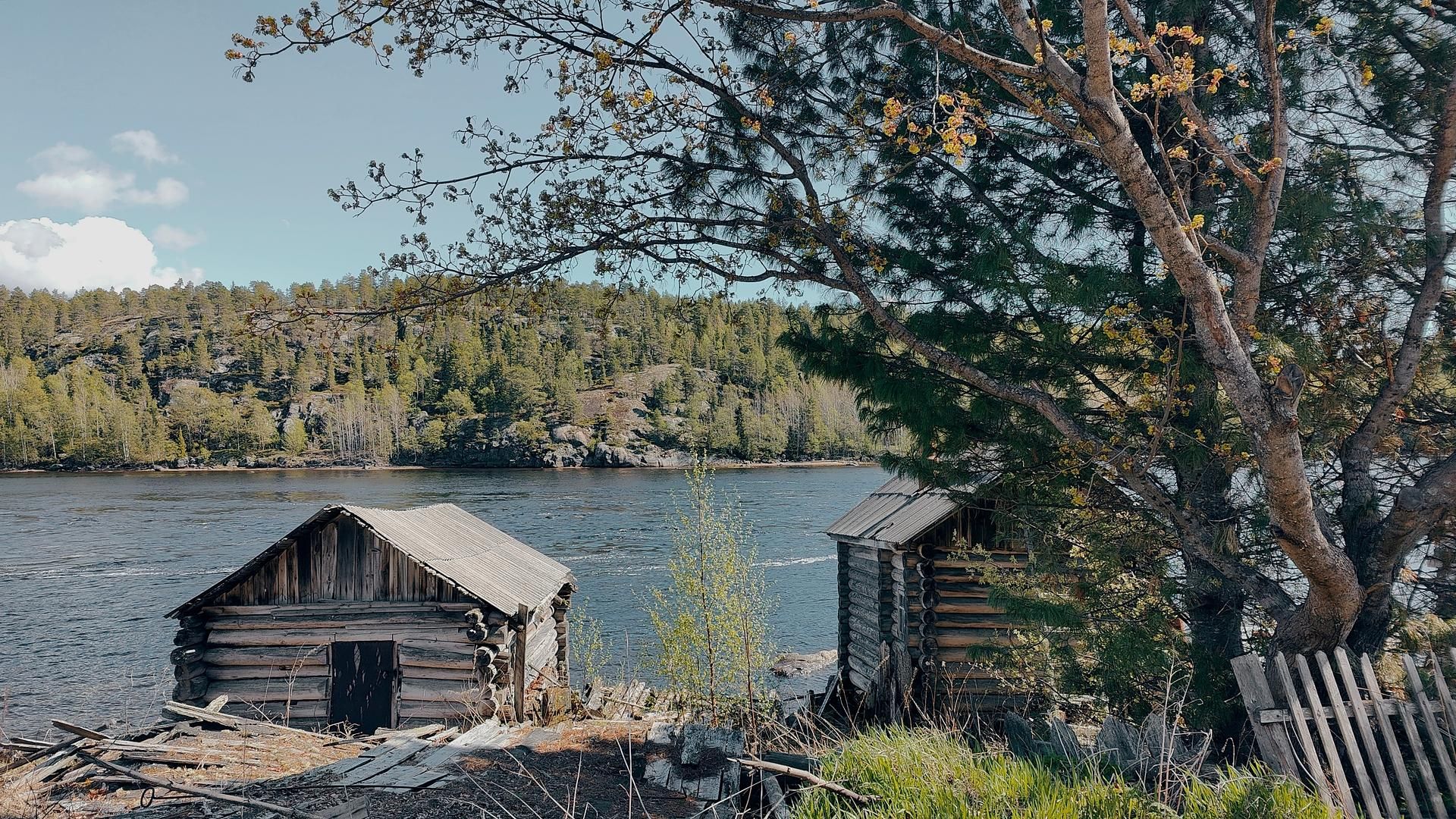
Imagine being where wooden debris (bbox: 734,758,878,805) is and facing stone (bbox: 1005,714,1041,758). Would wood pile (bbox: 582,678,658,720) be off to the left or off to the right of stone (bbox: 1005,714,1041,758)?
left

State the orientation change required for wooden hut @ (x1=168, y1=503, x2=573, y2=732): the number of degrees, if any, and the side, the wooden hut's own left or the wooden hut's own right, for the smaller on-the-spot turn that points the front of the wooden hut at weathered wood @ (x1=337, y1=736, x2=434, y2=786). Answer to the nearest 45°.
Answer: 0° — it already faces it

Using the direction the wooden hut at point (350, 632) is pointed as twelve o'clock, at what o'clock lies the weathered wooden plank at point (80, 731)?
The weathered wooden plank is roughly at 1 o'clock from the wooden hut.

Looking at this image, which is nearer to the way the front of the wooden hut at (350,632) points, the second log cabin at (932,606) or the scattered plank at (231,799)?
the scattered plank

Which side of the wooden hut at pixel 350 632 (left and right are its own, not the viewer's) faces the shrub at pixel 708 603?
left

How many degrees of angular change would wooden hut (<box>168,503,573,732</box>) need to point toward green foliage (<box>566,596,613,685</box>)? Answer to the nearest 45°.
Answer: approximately 135° to its left

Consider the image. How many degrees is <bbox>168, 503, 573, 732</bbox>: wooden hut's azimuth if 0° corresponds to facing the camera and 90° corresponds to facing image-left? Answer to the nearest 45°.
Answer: approximately 0°

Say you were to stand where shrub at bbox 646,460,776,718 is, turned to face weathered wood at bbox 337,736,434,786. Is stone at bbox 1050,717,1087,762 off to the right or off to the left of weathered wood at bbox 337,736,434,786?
left

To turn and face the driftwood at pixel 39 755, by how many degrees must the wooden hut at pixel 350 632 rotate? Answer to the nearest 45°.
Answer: approximately 45° to its right
